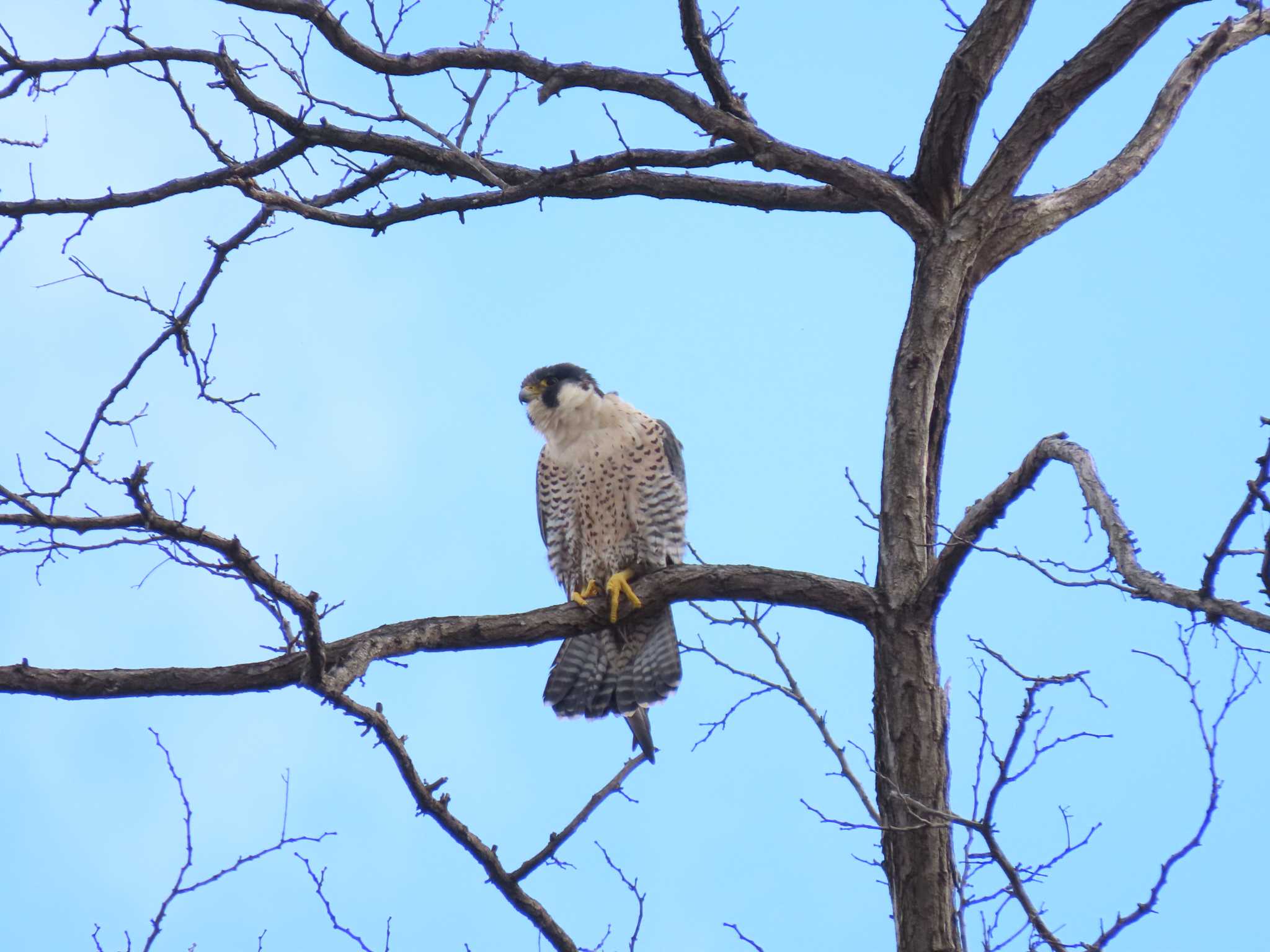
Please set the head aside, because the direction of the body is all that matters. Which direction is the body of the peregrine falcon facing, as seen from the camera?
toward the camera
